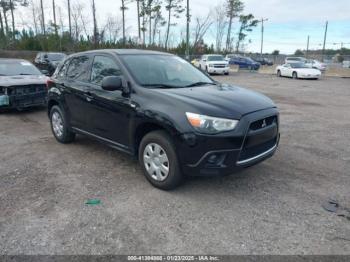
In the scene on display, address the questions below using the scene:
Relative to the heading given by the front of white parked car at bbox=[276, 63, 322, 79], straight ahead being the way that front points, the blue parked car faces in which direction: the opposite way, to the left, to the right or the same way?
the same way

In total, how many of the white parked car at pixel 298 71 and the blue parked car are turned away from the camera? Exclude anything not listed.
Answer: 0

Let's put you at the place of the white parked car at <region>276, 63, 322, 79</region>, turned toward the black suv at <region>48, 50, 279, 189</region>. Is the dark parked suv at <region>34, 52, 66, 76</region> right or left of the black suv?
right

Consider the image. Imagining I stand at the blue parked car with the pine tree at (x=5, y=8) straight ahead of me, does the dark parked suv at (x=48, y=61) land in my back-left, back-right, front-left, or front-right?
front-left

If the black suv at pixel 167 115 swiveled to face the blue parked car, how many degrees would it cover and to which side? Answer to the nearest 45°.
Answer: approximately 135° to its left

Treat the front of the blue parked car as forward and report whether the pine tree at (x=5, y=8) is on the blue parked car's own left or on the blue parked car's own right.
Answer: on the blue parked car's own right

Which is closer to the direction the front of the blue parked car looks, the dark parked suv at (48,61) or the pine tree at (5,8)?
the dark parked suv

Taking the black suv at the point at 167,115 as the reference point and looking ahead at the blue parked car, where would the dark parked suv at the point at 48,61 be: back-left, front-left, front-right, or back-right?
front-left

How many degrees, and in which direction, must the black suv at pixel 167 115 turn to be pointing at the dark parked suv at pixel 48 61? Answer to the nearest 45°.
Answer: approximately 180°

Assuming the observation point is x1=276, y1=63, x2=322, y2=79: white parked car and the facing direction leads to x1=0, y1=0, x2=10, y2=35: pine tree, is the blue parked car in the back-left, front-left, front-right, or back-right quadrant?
front-right

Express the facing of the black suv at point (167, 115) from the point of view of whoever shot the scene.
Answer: facing the viewer and to the right of the viewer
